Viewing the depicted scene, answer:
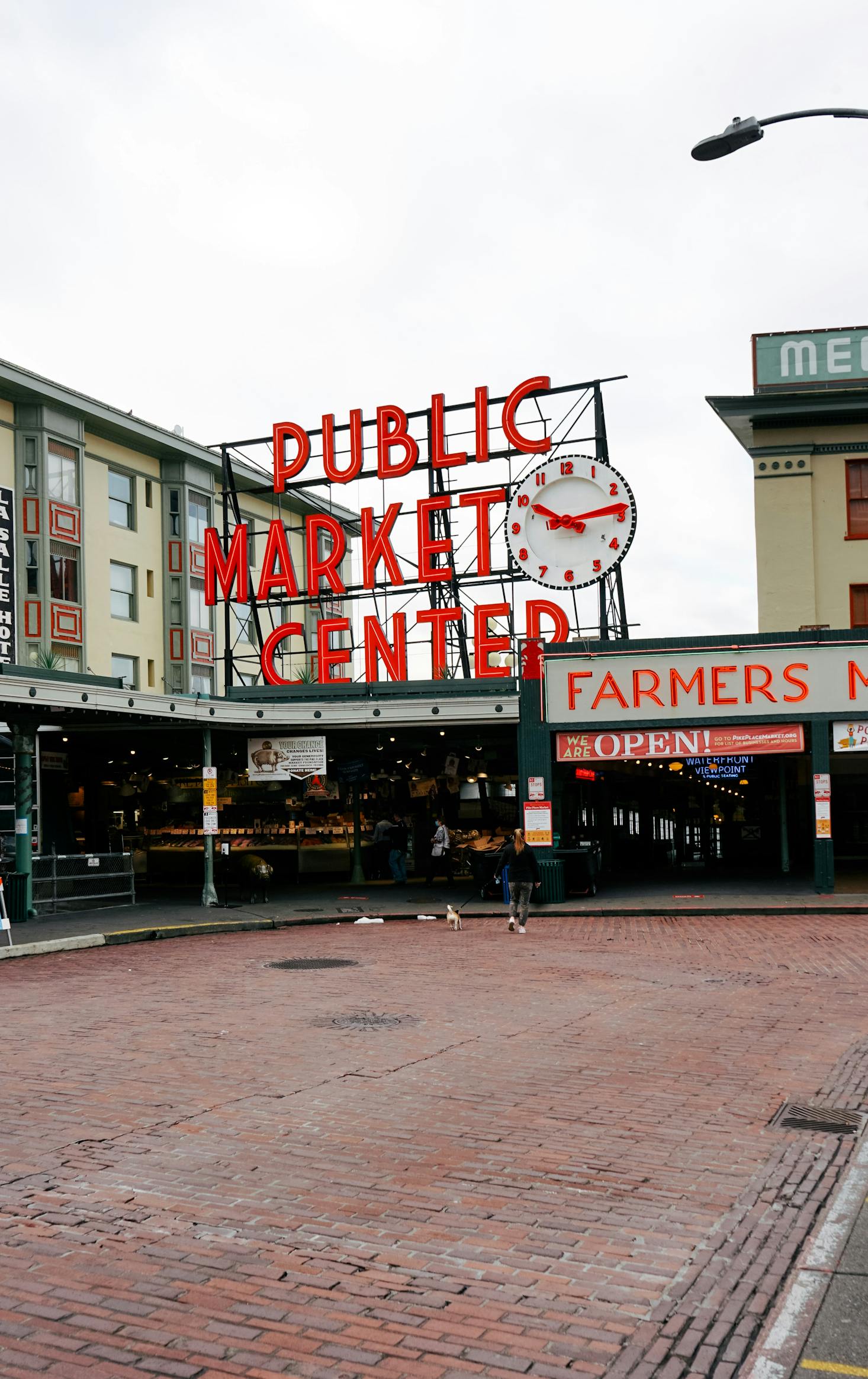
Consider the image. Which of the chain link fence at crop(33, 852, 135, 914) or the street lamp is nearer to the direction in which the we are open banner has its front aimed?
the street lamp

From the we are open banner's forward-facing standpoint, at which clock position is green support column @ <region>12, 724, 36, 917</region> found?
The green support column is roughly at 2 o'clock from the we are open banner.

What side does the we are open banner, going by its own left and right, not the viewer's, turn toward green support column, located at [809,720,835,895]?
left

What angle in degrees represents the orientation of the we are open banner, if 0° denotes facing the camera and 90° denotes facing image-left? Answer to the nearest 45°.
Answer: approximately 0°

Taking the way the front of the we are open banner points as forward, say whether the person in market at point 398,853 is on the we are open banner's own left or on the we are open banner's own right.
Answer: on the we are open banner's own right

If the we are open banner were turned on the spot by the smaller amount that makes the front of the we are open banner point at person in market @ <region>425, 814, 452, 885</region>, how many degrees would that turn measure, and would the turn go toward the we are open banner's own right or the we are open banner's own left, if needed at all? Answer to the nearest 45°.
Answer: approximately 135° to the we are open banner's own right

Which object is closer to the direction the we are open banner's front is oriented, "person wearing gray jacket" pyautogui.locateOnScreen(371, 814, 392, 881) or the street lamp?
the street lamp

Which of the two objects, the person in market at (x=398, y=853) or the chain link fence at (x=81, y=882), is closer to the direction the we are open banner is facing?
the chain link fence

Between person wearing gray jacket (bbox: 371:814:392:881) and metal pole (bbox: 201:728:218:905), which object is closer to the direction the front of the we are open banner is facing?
the metal pole

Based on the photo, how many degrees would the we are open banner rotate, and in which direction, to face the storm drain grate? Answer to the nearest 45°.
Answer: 0° — it already faces it

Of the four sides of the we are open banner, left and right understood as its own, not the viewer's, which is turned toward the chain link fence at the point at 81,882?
right
